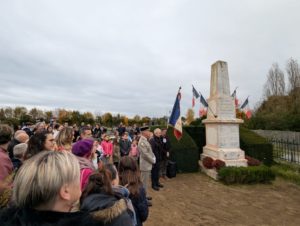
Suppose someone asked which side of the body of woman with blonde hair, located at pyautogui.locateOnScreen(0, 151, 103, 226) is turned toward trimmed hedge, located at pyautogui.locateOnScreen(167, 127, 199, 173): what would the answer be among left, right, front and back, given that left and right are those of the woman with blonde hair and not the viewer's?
front

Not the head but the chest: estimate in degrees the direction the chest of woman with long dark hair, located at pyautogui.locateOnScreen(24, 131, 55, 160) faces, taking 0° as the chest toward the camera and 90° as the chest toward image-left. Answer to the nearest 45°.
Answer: approximately 270°

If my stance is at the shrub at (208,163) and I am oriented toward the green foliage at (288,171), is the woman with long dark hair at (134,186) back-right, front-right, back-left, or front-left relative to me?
back-right

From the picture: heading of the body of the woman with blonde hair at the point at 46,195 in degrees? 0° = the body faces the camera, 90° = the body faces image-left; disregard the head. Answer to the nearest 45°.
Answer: approximately 225°

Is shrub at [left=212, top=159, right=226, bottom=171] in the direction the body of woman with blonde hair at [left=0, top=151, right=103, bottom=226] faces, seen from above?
yes

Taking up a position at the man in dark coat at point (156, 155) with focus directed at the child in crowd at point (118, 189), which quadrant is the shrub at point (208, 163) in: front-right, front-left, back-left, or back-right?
back-left

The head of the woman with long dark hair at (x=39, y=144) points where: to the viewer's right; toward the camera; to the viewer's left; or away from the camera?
to the viewer's right

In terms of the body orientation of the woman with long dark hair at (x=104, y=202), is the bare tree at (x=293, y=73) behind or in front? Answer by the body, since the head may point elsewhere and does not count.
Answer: in front

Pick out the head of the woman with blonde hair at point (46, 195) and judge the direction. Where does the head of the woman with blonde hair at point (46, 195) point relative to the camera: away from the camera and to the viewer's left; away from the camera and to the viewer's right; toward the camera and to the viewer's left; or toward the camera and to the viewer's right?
away from the camera and to the viewer's right

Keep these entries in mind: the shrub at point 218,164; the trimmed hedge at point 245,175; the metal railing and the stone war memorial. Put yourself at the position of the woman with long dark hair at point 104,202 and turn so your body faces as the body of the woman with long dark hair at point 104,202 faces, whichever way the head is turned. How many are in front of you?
4

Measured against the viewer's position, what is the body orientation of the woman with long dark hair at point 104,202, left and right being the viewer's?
facing away from the viewer and to the right of the viewer

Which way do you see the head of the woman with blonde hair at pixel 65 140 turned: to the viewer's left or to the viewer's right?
to the viewer's right
